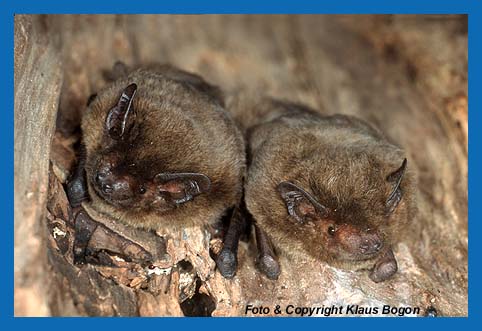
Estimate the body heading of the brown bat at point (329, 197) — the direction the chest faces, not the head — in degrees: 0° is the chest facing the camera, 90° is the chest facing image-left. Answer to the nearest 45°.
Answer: approximately 315°

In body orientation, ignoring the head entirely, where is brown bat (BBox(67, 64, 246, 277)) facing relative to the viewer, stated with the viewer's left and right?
facing the viewer and to the left of the viewer

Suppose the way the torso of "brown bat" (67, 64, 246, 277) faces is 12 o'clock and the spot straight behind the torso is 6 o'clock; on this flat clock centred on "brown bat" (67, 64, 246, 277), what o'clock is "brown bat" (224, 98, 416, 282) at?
"brown bat" (224, 98, 416, 282) is roughly at 8 o'clock from "brown bat" (67, 64, 246, 277).

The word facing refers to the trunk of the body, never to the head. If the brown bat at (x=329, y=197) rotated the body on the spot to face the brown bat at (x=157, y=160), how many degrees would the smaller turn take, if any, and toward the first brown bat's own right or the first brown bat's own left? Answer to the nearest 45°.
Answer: approximately 135° to the first brown bat's own right

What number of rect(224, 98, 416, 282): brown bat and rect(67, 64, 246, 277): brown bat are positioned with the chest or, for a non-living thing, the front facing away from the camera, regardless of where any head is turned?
0

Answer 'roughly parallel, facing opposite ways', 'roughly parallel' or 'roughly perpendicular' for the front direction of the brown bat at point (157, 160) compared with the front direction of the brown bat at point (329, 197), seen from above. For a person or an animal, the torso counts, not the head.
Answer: roughly perpendicular
